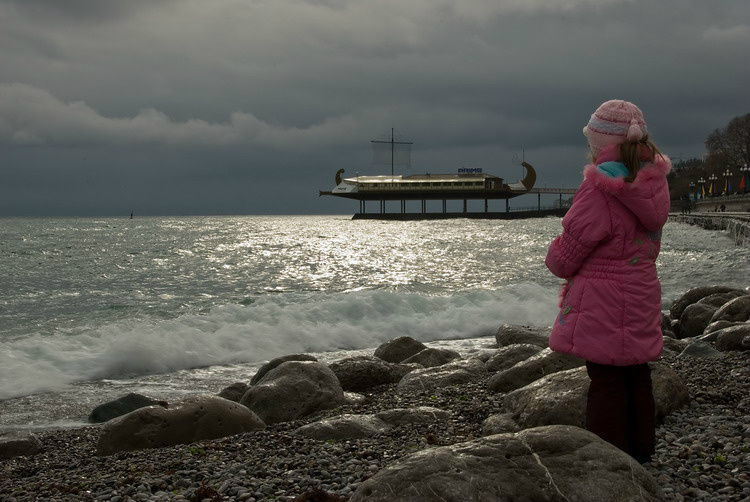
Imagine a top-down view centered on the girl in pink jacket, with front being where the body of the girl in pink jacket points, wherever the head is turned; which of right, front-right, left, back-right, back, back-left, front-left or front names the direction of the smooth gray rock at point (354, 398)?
front

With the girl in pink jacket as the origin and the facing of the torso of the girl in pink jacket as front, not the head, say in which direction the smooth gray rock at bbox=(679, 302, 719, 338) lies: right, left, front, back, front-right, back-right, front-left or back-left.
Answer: front-right

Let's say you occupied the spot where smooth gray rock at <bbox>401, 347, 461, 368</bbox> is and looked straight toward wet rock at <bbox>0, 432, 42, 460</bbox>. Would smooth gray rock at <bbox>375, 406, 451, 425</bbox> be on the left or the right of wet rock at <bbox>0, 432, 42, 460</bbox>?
left

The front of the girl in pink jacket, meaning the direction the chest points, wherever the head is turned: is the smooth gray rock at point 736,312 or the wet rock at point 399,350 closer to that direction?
the wet rock

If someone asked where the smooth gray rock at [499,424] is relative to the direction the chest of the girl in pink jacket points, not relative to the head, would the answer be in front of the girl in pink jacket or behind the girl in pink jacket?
in front

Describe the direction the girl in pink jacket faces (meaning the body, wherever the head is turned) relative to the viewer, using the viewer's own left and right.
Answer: facing away from the viewer and to the left of the viewer

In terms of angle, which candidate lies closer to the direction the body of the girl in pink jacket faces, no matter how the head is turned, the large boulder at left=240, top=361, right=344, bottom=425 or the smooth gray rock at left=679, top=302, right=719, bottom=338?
the large boulder

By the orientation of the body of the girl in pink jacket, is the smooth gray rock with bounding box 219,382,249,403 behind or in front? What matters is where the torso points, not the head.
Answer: in front

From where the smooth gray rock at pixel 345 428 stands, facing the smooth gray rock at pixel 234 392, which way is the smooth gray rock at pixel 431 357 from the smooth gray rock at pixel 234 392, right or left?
right

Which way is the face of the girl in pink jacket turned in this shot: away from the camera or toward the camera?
away from the camera

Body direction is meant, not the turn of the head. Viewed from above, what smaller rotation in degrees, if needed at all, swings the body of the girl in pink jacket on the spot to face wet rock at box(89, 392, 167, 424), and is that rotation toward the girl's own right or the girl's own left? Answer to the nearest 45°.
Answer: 0° — they already face it

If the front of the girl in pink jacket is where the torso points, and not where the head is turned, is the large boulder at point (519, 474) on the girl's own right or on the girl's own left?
on the girl's own left
